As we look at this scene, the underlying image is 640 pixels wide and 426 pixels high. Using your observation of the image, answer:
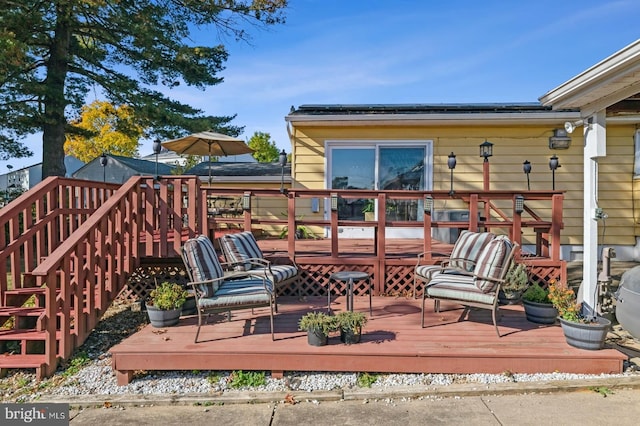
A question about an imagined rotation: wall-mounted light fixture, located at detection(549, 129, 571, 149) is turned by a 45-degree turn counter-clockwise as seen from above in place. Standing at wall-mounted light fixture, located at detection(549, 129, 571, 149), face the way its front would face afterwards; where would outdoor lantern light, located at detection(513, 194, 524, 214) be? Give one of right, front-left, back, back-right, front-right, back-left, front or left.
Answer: front-right

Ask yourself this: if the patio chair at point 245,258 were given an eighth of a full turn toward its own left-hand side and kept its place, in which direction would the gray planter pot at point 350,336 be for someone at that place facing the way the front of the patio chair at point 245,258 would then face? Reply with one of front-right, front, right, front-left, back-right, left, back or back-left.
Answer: front-right

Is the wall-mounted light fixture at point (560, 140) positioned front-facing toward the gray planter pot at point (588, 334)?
yes

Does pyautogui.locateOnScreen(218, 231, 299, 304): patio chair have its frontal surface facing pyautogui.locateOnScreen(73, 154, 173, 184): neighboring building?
no

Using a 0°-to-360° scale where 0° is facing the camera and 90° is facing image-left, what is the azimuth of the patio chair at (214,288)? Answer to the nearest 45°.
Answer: approximately 270°

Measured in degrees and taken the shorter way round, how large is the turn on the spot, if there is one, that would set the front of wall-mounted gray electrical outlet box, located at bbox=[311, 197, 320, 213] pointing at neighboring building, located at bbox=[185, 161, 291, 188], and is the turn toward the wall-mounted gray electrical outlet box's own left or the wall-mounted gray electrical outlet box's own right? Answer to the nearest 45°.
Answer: approximately 135° to the wall-mounted gray electrical outlet box's own right

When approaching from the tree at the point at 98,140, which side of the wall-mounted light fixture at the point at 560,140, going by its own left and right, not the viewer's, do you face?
right

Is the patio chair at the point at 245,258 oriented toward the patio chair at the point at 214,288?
no

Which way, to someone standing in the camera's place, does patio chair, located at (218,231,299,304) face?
facing the viewer and to the right of the viewer

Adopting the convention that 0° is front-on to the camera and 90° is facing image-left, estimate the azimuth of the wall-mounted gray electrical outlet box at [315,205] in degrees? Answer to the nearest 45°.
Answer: approximately 0°

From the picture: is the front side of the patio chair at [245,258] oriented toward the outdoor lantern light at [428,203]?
no

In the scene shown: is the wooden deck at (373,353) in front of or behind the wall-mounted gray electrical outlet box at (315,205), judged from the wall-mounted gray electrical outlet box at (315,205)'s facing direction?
in front

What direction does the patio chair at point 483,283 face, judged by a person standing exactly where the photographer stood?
facing to the left of the viewer

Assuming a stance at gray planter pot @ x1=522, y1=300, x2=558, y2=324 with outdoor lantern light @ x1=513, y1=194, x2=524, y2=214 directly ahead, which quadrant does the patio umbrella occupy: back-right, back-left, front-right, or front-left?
front-left
